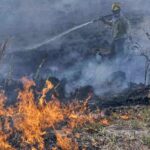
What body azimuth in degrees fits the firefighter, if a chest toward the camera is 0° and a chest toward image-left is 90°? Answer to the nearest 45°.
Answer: approximately 45°

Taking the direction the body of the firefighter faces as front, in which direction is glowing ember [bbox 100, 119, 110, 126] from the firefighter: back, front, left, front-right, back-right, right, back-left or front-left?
front-left
